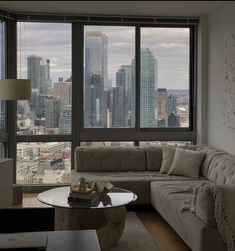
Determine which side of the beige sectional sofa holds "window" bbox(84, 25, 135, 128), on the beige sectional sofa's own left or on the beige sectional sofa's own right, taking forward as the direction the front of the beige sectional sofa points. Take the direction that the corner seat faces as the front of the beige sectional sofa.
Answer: on the beige sectional sofa's own right

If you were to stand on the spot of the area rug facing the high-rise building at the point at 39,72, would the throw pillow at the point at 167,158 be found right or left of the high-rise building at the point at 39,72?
right

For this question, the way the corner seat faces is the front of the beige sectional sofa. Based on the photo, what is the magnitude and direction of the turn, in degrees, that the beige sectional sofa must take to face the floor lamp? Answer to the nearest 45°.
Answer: approximately 45° to its right

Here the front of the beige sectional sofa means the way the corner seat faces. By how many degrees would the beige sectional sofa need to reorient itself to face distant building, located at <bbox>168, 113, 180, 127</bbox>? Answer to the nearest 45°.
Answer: approximately 135° to its right

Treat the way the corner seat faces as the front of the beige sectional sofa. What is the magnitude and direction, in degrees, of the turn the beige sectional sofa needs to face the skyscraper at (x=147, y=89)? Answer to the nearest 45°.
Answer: approximately 135° to its right

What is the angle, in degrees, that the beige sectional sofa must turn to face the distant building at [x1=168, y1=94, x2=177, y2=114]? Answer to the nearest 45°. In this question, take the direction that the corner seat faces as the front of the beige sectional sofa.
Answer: approximately 135° to its right

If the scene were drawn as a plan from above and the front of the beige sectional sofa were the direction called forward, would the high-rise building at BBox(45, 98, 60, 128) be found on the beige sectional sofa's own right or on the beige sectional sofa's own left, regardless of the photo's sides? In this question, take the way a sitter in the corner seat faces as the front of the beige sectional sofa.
on the beige sectional sofa's own right
